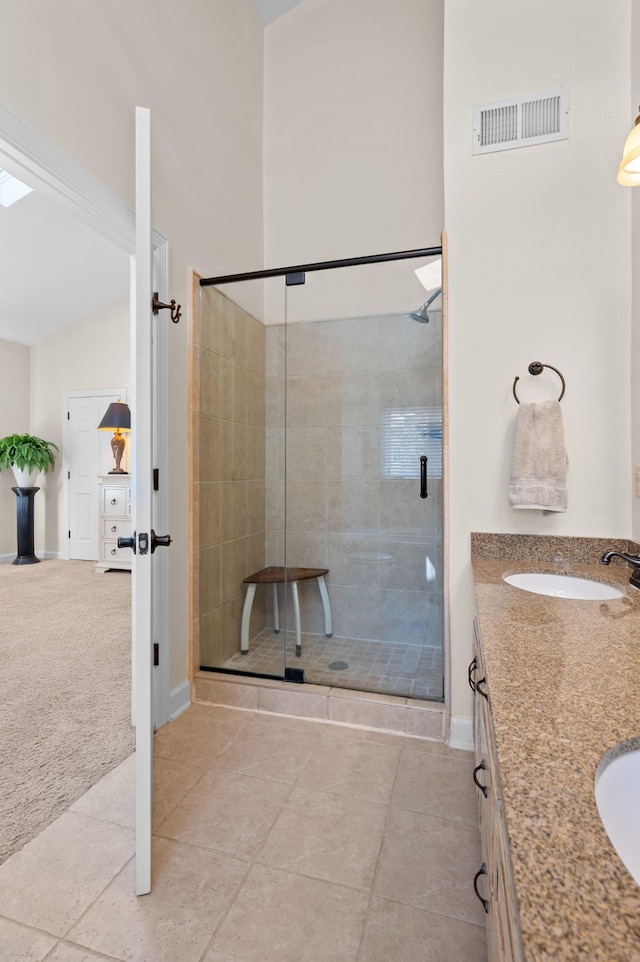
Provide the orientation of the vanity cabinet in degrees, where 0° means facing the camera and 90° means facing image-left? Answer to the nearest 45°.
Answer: approximately 90°

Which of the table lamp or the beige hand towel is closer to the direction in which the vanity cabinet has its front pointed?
the table lamp

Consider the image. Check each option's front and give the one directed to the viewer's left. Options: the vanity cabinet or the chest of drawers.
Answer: the vanity cabinet

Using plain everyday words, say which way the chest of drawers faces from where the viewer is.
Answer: facing the viewer

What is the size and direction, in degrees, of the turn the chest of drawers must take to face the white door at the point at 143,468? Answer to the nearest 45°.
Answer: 0° — it already faces it

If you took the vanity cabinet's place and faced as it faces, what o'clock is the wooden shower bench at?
The wooden shower bench is roughly at 2 o'clock from the vanity cabinet.

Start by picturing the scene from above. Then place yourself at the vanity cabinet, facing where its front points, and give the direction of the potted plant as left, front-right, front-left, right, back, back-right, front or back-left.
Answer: front-right

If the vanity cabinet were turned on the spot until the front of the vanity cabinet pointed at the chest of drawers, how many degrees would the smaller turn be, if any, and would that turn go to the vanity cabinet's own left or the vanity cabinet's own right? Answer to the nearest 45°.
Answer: approximately 45° to the vanity cabinet's own right

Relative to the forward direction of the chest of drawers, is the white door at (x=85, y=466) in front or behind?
behind

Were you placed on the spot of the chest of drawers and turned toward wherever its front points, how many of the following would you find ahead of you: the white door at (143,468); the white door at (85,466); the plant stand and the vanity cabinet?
2

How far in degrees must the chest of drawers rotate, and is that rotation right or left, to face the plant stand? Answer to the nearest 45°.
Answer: approximately 135° to its right

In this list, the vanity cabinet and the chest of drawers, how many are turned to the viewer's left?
1

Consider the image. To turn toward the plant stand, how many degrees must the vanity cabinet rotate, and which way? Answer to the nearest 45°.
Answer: approximately 45° to its right

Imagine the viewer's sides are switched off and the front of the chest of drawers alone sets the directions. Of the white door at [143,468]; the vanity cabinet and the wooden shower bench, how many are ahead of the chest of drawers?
3

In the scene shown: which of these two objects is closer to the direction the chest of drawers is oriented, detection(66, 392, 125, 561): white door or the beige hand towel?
the beige hand towel

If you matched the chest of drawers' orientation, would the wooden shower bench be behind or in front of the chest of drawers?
in front
